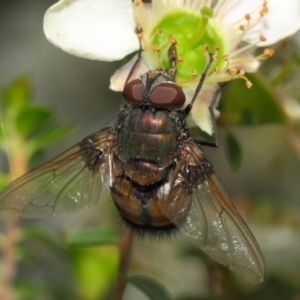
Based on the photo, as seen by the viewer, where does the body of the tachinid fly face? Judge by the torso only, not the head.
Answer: away from the camera
